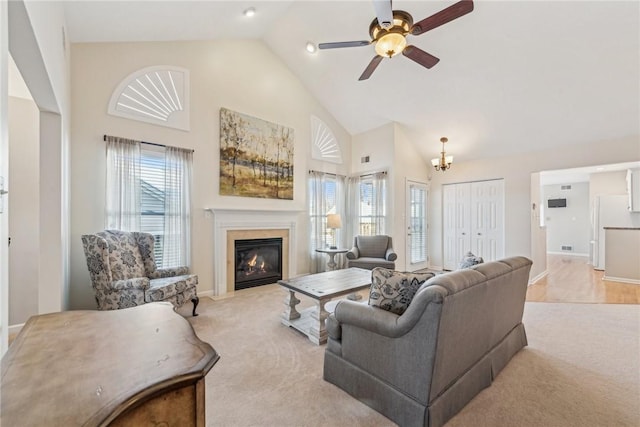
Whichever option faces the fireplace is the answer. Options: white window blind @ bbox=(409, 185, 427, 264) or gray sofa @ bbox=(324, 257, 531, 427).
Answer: the gray sofa

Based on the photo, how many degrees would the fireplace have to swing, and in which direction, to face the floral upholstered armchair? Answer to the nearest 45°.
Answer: approximately 90° to its right

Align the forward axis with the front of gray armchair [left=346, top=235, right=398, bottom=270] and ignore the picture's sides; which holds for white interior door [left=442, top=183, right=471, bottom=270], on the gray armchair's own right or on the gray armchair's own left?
on the gray armchair's own left

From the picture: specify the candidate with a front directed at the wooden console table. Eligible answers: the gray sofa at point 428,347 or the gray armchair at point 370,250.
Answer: the gray armchair at point 370,250

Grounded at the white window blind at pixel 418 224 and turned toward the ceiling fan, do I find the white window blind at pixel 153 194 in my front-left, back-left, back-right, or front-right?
front-right

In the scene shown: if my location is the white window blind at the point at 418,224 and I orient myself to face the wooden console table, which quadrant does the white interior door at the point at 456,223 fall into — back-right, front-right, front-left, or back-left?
back-left

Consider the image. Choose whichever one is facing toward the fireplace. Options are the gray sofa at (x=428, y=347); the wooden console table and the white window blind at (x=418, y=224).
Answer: the gray sofa

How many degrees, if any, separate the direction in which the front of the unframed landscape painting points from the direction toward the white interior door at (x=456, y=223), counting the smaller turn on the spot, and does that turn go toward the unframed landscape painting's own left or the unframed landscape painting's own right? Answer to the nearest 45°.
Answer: approximately 45° to the unframed landscape painting's own left

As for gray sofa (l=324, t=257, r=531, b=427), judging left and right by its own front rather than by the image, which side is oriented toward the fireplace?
front

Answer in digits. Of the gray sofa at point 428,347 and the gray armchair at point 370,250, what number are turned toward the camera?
1

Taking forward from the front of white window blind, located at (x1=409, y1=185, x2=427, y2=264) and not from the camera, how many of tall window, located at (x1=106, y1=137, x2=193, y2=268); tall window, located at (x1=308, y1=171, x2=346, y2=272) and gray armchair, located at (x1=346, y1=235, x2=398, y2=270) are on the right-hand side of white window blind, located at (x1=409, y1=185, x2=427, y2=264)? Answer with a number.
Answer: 3

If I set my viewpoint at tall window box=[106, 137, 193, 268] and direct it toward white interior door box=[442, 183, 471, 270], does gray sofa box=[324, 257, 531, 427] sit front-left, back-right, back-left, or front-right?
front-right

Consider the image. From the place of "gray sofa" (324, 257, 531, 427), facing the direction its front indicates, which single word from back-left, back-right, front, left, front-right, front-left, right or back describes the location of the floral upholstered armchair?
front-left

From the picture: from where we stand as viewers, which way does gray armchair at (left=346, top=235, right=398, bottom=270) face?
facing the viewer

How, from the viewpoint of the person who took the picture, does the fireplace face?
facing the viewer and to the right of the viewer

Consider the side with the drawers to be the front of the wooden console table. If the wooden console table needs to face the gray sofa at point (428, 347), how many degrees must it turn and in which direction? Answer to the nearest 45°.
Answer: approximately 45° to its left

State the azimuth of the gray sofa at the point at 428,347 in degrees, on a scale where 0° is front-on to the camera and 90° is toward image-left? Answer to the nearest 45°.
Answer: approximately 135°
